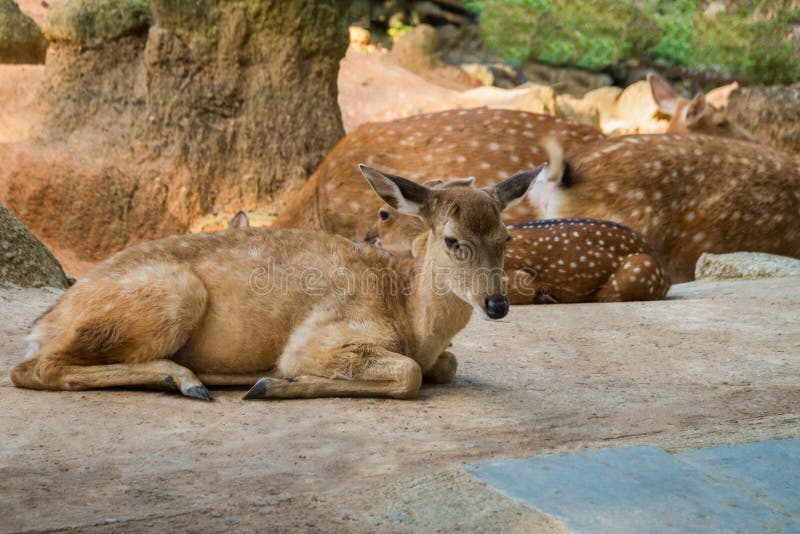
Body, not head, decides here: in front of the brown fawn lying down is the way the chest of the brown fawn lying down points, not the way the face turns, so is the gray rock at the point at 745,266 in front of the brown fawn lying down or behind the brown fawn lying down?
in front

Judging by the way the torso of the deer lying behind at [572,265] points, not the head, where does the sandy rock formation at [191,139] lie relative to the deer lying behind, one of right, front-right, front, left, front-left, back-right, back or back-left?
front-right

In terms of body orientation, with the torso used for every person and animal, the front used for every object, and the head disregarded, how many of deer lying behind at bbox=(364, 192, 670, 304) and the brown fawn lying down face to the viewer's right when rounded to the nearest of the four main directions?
1

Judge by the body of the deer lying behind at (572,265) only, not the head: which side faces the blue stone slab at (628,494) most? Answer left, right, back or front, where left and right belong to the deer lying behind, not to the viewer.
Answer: left

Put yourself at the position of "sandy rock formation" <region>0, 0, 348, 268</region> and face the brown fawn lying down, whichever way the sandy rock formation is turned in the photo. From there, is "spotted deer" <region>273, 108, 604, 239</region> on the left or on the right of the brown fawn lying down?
left

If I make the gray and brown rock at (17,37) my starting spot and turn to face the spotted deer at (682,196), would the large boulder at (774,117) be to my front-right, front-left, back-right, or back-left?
front-left

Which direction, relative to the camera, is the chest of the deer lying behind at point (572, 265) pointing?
to the viewer's left

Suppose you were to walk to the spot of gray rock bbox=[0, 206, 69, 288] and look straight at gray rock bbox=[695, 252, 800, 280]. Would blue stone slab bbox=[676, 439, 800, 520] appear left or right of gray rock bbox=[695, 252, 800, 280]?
right

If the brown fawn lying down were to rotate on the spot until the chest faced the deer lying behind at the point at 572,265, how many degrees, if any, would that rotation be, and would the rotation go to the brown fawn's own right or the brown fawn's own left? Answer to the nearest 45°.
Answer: approximately 45° to the brown fawn's own left

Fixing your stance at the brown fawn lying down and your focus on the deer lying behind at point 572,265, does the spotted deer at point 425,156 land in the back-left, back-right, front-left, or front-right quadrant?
front-left

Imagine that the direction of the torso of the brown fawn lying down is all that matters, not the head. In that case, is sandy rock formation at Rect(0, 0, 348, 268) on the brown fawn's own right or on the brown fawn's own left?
on the brown fawn's own left

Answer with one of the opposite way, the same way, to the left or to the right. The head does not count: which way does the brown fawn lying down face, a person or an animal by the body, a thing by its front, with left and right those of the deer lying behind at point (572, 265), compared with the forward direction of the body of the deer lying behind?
the opposite way

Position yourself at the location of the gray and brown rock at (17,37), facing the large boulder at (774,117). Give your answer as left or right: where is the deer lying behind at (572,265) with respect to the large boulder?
right

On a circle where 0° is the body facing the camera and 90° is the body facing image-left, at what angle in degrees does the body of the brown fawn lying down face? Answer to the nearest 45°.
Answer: approximately 270°

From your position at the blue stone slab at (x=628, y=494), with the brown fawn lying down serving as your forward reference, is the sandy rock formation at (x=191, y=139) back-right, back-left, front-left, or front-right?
front-right

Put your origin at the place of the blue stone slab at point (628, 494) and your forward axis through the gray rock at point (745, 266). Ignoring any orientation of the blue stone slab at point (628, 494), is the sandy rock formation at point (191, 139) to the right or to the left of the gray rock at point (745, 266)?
left

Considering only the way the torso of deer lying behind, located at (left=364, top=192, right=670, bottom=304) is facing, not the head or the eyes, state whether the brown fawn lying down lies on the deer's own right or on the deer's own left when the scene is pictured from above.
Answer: on the deer's own left

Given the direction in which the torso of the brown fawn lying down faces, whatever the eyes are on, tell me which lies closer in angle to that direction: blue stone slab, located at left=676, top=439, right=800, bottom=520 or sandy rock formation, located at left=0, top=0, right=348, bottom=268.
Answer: the blue stone slab
